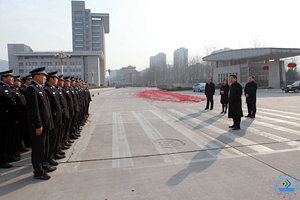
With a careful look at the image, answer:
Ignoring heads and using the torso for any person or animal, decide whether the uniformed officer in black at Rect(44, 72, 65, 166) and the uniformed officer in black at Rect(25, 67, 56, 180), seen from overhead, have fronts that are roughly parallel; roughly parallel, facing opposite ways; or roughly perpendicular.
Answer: roughly parallel

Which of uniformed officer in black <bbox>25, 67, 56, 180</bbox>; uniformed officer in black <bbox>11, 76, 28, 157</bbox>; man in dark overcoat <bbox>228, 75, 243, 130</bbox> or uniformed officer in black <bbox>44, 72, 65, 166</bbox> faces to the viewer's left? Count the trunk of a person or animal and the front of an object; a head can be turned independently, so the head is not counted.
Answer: the man in dark overcoat

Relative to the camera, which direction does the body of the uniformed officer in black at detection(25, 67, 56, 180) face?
to the viewer's right

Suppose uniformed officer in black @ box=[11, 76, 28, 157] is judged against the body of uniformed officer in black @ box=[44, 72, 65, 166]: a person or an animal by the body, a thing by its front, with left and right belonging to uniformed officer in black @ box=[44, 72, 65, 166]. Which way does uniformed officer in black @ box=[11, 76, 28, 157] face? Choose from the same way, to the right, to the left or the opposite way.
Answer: the same way

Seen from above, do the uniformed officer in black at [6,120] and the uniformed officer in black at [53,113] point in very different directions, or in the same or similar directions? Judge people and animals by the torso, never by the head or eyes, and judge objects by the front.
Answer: same or similar directions

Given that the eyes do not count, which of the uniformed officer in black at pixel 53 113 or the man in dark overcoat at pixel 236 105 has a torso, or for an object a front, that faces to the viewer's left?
the man in dark overcoat

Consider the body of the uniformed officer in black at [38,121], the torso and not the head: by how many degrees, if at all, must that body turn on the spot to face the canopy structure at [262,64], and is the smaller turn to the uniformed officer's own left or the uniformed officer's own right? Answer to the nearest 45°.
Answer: approximately 45° to the uniformed officer's own left

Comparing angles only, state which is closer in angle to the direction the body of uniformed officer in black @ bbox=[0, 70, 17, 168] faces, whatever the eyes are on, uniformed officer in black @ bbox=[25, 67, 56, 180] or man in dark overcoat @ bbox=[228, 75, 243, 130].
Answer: the man in dark overcoat

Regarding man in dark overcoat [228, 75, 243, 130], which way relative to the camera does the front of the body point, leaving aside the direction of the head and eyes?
to the viewer's left

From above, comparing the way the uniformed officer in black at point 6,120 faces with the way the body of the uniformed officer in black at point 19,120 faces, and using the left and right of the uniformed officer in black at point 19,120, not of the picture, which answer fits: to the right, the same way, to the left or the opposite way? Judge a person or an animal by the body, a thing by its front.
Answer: the same way

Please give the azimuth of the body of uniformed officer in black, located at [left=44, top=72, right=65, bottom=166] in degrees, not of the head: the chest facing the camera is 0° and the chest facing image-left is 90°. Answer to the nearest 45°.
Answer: approximately 270°

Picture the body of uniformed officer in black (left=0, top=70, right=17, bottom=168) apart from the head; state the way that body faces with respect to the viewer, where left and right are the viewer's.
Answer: facing to the right of the viewer

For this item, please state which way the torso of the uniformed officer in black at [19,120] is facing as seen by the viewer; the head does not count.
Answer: to the viewer's right
